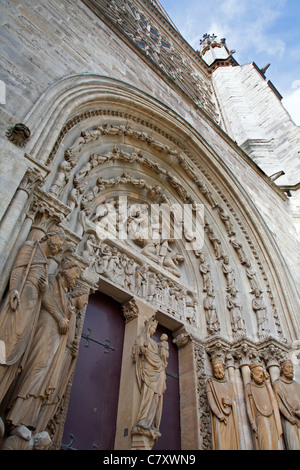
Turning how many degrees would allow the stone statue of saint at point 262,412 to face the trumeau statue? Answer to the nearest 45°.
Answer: approximately 45° to its right

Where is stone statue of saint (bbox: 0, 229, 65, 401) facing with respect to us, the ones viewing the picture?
facing the viewer and to the right of the viewer

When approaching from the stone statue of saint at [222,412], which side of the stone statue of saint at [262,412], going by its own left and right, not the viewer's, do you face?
right

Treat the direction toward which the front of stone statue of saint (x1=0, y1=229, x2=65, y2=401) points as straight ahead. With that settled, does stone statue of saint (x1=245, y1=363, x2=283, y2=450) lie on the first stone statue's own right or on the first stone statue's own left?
on the first stone statue's own left

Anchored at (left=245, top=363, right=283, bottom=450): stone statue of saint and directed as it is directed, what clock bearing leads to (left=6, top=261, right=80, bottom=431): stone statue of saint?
(left=6, top=261, right=80, bottom=431): stone statue of saint is roughly at 1 o'clock from (left=245, top=363, right=283, bottom=450): stone statue of saint.

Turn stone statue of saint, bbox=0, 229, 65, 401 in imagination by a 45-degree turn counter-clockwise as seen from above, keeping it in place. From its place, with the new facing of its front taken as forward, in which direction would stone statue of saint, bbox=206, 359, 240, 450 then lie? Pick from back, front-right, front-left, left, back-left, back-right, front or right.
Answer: front-left

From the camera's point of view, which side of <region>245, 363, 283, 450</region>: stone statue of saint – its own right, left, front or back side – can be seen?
front

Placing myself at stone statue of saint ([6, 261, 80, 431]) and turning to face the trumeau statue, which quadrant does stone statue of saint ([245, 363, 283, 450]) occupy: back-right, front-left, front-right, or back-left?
front-right

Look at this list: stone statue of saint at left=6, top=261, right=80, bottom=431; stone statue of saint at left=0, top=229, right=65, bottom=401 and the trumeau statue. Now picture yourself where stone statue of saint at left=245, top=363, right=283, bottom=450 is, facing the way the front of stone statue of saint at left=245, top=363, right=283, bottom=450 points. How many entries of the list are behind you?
0

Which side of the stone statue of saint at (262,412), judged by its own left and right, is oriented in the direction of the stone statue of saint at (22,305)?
front

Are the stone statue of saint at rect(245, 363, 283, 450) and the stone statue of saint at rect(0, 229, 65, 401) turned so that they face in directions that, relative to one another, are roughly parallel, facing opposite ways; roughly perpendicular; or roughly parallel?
roughly perpendicular
